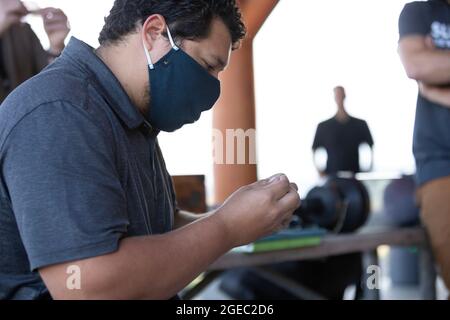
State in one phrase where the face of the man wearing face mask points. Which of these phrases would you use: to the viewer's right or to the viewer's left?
to the viewer's right

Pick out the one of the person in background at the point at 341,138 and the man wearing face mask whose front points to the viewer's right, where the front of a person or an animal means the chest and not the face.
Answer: the man wearing face mask

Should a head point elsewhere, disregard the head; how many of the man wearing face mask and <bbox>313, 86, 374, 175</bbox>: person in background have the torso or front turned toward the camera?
1

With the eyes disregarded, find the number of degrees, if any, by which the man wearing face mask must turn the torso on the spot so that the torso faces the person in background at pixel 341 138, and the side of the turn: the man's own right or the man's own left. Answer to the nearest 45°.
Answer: approximately 45° to the man's own left

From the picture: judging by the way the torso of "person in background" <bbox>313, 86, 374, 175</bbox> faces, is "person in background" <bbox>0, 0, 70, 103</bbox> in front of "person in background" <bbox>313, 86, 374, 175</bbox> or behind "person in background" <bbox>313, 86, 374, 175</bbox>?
in front

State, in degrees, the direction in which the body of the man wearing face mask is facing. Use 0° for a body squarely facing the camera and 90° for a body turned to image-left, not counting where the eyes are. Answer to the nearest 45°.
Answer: approximately 270°

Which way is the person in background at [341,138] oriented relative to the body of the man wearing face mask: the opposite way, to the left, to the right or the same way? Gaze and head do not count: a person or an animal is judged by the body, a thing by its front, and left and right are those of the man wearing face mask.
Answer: to the right
